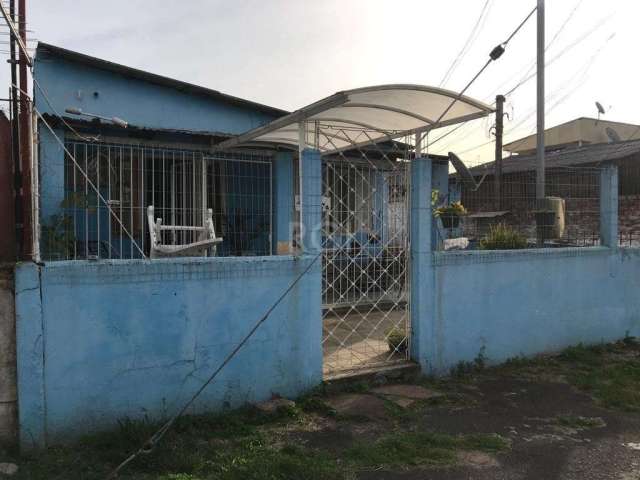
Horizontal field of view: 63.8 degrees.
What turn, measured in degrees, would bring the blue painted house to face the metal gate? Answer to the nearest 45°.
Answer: approximately 45° to its left

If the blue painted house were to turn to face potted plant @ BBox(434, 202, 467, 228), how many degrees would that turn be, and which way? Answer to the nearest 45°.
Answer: approximately 90° to its left

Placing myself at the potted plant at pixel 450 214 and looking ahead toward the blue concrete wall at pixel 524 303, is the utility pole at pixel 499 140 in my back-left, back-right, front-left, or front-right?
back-left

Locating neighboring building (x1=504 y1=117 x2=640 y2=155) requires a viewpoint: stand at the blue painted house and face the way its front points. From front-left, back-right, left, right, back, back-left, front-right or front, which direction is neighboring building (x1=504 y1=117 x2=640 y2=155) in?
back-left

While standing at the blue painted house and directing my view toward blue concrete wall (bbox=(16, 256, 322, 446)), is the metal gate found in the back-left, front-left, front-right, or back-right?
front-left

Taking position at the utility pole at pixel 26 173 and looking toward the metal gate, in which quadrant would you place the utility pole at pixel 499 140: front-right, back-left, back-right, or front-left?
front-left

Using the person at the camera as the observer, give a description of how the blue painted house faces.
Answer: facing the viewer

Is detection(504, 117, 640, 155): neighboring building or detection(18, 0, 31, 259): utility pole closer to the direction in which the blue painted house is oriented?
the utility pole

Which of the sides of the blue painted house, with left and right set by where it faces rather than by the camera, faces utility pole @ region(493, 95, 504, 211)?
left

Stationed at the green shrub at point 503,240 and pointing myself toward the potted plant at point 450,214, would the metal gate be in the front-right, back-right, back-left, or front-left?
front-left

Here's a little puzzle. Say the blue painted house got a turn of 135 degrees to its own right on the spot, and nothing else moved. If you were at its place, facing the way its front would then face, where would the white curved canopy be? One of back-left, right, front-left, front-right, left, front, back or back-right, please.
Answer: back

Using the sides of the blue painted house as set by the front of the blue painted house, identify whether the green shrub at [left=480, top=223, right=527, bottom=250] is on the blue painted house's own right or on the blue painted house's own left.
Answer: on the blue painted house's own left

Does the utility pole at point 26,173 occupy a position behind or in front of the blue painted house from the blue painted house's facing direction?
in front

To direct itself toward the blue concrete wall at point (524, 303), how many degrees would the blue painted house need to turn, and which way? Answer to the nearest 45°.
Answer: approximately 45° to its left

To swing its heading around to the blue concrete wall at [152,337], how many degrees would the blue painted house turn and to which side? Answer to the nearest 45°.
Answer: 0° — it already faces it

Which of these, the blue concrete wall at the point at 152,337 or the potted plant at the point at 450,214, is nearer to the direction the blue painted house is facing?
the blue concrete wall
